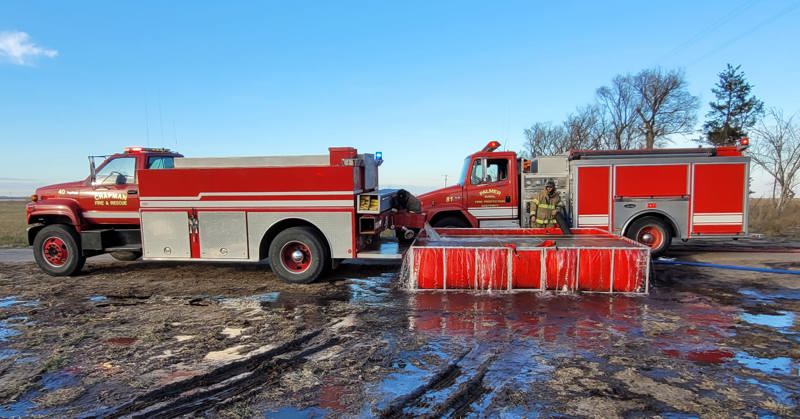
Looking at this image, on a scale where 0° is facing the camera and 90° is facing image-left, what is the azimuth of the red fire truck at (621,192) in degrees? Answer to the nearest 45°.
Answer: approximately 90°

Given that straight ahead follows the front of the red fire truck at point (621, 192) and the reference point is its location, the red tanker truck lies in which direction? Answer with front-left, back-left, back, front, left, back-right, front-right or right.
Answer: front-left

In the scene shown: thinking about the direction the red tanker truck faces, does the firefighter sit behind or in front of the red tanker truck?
behind

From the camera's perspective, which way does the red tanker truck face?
to the viewer's left

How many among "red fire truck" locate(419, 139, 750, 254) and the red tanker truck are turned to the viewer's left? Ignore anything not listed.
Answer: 2

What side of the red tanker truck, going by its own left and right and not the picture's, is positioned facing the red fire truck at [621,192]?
back
